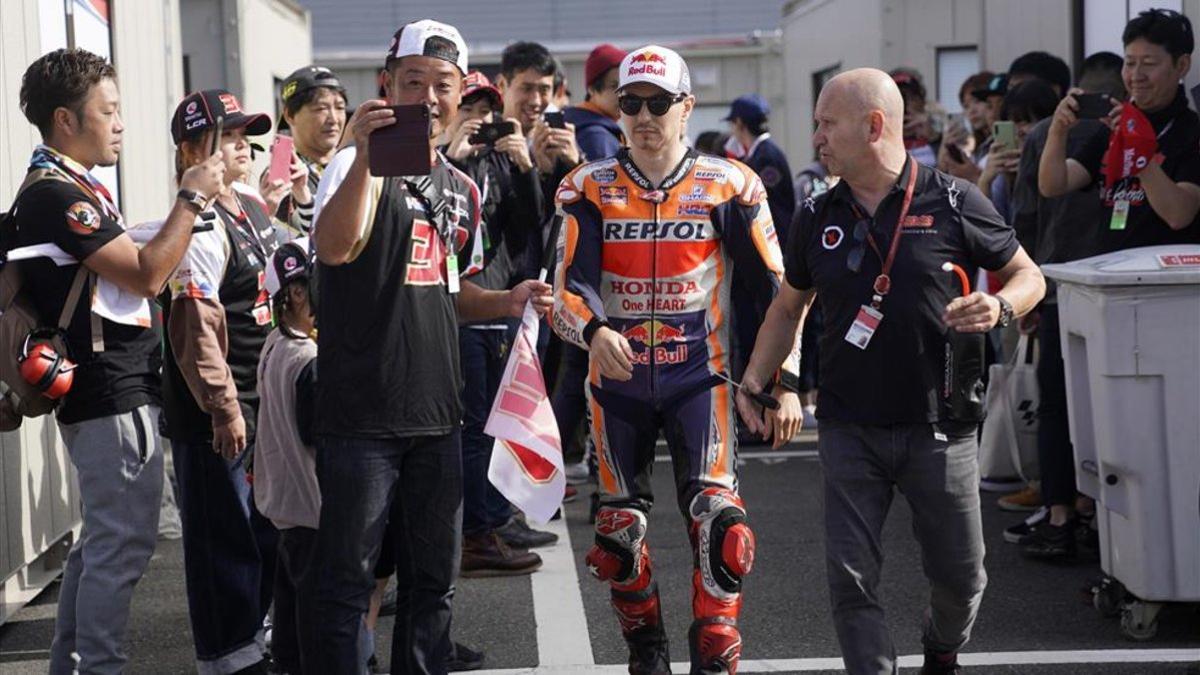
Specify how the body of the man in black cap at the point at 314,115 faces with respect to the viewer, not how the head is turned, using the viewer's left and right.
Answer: facing the viewer and to the right of the viewer

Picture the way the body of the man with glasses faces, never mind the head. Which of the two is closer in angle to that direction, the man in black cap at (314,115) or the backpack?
the backpack

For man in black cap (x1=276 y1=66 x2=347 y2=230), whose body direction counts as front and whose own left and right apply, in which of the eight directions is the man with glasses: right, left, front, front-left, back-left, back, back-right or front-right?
front

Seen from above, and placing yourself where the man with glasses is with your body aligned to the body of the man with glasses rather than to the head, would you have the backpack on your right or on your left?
on your right

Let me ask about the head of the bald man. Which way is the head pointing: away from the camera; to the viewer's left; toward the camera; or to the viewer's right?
to the viewer's left

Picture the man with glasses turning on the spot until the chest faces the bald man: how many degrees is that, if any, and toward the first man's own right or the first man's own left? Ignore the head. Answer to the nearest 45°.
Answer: approximately 45° to the first man's own left

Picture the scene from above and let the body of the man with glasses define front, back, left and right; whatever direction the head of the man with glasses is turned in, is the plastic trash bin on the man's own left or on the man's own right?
on the man's own left

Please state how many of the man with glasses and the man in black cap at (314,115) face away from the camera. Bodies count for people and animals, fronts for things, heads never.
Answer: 0

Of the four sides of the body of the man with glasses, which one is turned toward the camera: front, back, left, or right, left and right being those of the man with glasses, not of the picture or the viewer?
front

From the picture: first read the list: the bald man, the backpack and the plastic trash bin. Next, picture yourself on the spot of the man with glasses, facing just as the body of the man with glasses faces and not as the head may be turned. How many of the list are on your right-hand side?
1

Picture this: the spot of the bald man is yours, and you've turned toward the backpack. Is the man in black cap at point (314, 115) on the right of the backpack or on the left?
right

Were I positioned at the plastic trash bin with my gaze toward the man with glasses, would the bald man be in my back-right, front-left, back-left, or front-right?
front-left

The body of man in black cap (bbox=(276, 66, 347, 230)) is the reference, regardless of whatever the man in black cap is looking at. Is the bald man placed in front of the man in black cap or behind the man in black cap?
in front

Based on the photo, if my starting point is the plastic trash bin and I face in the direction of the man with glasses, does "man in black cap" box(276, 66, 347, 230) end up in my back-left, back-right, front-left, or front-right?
front-right
